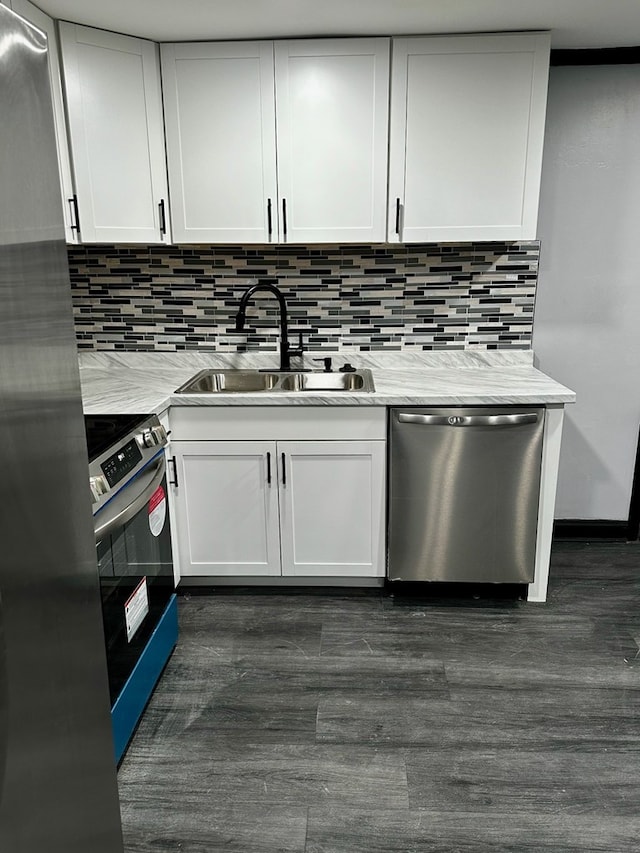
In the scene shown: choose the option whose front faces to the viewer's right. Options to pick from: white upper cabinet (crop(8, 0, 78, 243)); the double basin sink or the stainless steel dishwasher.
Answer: the white upper cabinet

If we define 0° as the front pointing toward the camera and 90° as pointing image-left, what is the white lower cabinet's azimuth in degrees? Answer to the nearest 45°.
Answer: approximately 0°

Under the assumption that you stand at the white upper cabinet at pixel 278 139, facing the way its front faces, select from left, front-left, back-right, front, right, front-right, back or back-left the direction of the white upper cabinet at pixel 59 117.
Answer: right

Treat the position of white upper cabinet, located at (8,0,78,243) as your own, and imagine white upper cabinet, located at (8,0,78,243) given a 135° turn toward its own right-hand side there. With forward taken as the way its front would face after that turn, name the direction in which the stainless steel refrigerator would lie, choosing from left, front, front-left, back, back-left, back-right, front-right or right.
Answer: front-left

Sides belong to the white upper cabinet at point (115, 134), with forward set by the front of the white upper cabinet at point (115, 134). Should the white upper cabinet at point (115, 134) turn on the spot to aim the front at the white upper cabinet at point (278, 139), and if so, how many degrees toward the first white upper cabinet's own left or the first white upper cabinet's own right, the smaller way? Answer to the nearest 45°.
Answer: approximately 45° to the first white upper cabinet's own left

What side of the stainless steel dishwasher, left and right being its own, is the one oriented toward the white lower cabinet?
right

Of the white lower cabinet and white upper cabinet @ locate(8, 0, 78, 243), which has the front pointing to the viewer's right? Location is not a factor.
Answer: the white upper cabinet

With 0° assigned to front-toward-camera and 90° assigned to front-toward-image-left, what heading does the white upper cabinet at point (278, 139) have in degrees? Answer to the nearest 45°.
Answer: approximately 0°
